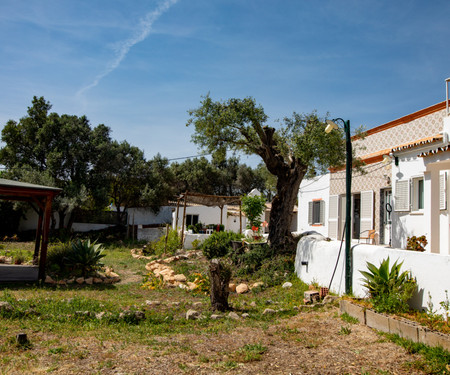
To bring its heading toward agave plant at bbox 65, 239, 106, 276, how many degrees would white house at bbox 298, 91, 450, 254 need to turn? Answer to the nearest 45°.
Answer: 0° — it already faces it

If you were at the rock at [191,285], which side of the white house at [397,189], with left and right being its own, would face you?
front

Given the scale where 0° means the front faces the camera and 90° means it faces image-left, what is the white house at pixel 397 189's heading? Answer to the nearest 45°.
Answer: approximately 45°

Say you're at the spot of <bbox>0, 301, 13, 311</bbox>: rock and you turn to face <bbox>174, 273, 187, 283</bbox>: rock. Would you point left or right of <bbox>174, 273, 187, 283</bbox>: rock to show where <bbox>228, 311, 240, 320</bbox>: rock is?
right

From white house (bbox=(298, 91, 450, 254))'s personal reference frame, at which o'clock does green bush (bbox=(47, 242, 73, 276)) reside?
The green bush is roughly at 1 o'clock from the white house.

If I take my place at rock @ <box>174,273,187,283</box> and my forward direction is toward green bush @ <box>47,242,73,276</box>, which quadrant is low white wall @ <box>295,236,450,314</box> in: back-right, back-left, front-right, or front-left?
back-left

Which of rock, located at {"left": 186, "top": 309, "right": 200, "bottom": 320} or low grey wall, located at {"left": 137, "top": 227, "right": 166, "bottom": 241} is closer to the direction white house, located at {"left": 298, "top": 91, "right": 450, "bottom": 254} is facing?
the rock

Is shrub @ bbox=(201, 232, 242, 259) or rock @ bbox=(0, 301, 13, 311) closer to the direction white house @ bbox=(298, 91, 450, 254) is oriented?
the rock

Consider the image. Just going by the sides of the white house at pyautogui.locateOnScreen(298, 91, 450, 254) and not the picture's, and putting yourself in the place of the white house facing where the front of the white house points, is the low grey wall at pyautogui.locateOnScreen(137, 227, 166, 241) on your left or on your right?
on your right

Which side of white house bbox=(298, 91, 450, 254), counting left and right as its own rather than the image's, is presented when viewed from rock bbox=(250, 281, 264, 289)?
front

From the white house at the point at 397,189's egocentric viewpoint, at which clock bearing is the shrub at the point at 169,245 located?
The shrub is roughly at 2 o'clock from the white house.
